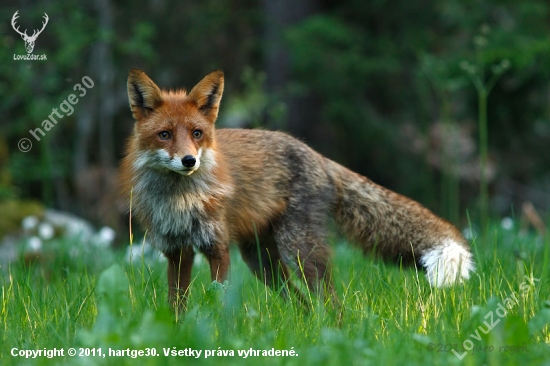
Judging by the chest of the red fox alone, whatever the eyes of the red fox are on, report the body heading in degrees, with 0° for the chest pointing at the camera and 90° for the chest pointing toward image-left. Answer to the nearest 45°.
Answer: approximately 45°
